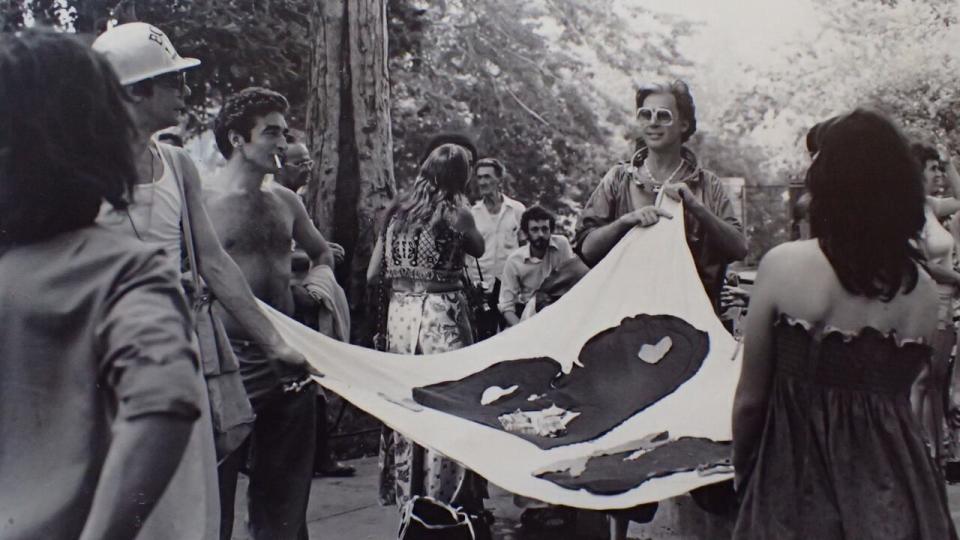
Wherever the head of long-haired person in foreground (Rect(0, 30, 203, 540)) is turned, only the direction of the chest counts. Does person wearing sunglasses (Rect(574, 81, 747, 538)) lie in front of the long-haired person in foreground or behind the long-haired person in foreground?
in front

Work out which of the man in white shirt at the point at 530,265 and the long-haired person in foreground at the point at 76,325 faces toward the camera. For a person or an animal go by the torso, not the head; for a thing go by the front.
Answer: the man in white shirt

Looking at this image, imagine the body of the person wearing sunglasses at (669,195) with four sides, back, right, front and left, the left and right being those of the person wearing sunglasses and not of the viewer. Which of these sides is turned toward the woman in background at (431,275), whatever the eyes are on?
right

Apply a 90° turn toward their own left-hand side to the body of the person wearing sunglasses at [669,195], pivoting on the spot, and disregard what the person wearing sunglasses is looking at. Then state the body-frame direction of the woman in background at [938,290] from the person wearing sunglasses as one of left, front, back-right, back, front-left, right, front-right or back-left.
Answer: front-left

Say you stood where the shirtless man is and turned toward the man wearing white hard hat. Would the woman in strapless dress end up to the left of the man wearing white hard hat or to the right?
left

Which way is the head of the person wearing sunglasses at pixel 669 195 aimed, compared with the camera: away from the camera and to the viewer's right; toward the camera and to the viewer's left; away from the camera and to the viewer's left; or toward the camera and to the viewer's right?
toward the camera and to the viewer's left

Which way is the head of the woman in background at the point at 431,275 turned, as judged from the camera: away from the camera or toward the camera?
away from the camera

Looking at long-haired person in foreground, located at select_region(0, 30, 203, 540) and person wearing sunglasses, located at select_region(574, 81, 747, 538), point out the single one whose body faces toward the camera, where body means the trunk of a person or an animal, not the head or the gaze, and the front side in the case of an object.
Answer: the person wearing sunglasses

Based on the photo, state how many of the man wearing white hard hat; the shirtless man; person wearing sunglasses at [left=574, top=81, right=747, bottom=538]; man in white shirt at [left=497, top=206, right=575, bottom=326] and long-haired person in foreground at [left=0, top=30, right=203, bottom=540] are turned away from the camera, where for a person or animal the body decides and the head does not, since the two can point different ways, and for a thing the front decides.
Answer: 1

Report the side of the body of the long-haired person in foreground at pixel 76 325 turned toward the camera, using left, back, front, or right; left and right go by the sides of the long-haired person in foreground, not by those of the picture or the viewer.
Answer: back

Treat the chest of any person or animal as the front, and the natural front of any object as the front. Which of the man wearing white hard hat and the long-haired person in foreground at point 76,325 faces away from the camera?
the long-haired person in foreground

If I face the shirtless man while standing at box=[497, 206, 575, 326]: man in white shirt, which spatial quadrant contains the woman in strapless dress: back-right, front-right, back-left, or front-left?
front-left

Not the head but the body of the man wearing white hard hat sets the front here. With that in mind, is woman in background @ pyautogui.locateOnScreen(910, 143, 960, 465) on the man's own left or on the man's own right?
on the man's own left

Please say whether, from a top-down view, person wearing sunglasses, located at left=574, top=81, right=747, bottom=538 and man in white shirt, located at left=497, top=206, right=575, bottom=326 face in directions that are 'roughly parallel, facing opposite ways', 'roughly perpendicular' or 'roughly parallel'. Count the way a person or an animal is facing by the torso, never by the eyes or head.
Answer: roughly parallel

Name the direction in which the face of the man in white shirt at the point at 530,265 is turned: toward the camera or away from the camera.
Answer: toward the camera

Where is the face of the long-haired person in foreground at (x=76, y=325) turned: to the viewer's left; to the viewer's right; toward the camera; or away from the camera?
away from the camera

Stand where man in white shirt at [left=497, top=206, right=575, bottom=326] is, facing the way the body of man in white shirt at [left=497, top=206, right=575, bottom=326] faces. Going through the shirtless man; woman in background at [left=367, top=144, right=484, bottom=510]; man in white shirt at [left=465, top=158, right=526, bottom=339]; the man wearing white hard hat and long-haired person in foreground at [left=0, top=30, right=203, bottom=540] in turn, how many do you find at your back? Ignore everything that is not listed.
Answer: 1

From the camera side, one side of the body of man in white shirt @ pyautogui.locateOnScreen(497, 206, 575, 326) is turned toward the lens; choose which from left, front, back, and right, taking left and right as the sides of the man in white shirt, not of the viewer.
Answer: front

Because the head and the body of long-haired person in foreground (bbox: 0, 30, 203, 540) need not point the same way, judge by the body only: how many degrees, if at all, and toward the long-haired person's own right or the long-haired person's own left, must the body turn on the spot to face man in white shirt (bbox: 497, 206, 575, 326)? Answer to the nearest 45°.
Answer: approximately 45° to the long-haired person's own right
